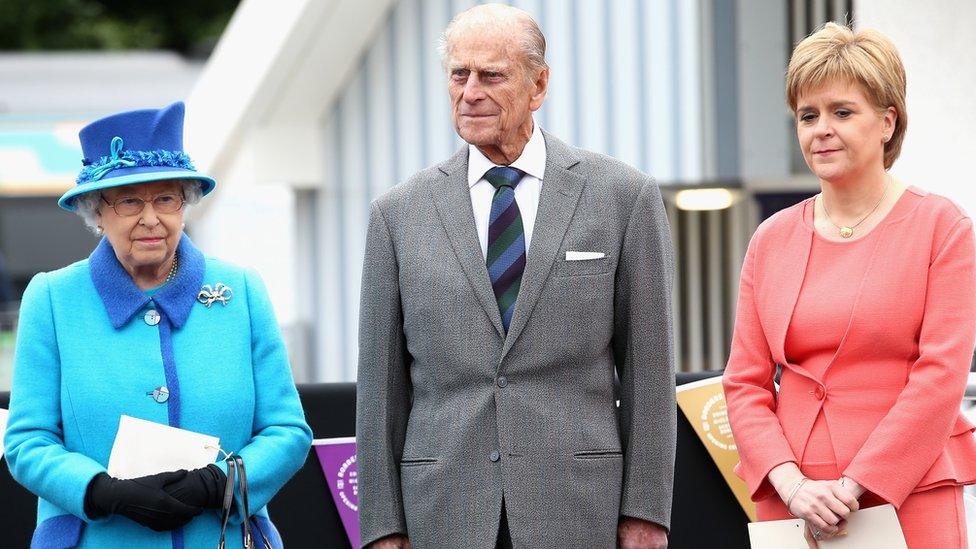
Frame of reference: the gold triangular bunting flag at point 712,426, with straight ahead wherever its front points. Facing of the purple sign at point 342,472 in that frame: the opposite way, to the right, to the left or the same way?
the same way

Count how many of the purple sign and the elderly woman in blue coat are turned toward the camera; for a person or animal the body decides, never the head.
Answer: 2

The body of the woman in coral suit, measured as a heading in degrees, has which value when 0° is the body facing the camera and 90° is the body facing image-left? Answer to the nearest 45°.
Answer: approximately 45°

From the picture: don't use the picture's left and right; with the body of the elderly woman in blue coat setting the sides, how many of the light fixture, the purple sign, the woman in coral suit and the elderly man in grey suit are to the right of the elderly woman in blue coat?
0

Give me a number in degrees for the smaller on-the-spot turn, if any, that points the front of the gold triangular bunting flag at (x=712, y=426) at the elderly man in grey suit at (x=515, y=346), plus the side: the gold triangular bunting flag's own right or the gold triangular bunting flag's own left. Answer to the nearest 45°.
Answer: approximately 45° to the gold triangular bunting flag's own right

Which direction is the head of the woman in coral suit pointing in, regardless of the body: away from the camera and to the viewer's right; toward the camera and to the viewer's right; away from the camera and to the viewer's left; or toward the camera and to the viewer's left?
toward the camera and to the viewer's left

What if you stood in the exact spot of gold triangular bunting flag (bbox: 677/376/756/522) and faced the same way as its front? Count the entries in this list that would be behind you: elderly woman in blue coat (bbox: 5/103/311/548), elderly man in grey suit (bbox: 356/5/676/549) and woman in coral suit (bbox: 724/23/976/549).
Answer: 0

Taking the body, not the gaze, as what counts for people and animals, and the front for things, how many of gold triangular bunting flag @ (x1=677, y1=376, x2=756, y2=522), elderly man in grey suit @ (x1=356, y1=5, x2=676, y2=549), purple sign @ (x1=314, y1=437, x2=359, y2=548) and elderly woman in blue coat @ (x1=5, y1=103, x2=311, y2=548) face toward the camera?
4

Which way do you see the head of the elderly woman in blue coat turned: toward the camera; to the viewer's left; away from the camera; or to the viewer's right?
toward the camera

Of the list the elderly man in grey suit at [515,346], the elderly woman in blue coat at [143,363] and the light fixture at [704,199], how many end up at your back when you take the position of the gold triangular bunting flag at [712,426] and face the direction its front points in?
1

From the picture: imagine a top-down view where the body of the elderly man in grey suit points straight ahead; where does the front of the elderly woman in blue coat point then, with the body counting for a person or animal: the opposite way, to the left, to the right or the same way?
the same way

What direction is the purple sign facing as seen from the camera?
toward the camera

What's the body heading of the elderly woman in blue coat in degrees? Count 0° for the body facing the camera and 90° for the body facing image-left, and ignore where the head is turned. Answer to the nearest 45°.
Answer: approximately 0°

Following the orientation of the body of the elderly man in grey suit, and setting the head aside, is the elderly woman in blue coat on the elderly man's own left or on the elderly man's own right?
on the elderly man's own right

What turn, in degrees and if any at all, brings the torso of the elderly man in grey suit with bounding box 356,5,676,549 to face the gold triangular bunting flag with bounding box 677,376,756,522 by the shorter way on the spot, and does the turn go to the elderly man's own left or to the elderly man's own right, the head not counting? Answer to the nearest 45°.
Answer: approximately 135° to the elderly man's own left

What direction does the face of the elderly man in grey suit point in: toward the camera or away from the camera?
toward the camera

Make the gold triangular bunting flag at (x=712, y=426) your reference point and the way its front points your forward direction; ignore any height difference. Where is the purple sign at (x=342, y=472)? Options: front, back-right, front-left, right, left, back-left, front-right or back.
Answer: right

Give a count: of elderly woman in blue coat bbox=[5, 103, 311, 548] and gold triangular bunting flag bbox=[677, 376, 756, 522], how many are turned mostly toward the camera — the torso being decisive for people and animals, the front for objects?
2

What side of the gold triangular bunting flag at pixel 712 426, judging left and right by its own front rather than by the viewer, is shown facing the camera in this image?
front
